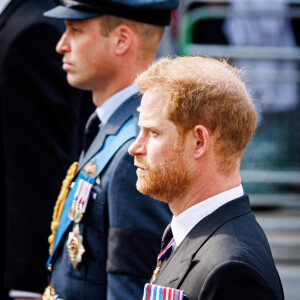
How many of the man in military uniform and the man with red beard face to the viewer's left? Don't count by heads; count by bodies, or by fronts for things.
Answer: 2

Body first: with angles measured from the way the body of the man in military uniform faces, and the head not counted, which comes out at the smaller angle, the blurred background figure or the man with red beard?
the blurred background figure

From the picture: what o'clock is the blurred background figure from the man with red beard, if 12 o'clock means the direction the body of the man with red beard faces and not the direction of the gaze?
The blurred background figure is roughly at 2 o'clock from the man with red beard.

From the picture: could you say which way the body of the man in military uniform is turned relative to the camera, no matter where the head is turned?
to the viewer's left

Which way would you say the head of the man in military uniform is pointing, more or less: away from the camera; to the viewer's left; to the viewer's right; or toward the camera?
to the viewer's left

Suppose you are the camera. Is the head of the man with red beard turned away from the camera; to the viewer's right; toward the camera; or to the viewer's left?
to the viewer's left

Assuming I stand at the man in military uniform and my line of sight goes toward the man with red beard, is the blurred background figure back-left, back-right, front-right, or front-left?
back-right

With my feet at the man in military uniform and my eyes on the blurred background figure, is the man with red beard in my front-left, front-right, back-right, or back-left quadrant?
back-left

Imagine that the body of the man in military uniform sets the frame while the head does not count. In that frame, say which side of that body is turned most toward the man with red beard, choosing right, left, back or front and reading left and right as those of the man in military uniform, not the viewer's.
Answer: left

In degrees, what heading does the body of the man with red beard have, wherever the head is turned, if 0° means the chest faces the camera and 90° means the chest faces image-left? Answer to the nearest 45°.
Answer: approximately 90°
